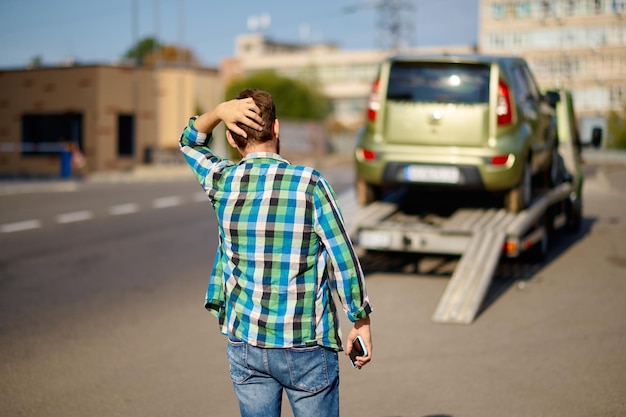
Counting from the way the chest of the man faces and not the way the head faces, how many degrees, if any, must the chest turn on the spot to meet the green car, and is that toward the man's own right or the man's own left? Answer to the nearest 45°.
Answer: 0° — they already face it

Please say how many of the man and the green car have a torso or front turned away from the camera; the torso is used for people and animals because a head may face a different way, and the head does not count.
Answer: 2

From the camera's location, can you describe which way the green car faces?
facing away from the viewer

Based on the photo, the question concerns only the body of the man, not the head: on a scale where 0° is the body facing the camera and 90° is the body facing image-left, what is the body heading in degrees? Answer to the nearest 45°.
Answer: approximately 180°

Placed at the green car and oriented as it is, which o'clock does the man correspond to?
The man is roughly at 6 o'clock from the green car.

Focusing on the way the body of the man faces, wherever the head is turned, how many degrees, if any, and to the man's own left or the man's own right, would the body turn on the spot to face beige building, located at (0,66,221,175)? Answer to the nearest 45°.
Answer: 0° — they already face it
